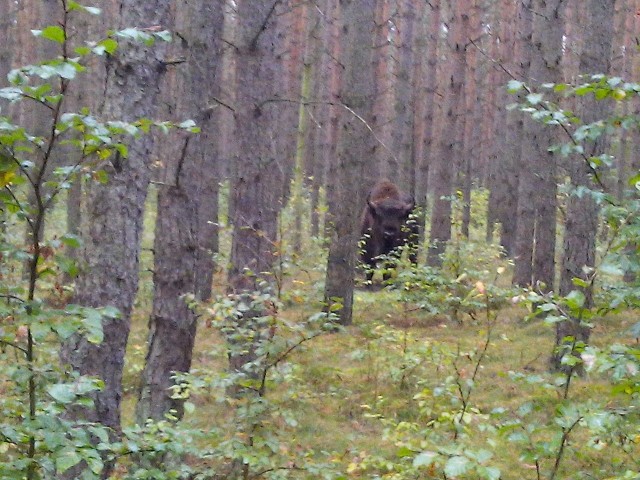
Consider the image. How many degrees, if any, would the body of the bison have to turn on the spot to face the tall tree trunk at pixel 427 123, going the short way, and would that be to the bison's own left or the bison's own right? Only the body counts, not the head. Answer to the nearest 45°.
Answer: approximately 180°

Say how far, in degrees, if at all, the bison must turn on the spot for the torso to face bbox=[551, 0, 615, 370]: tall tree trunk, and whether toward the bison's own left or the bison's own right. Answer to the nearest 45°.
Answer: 0° — it already faces it

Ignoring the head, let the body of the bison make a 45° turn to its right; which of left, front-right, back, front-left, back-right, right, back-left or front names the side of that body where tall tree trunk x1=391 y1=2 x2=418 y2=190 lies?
back-right

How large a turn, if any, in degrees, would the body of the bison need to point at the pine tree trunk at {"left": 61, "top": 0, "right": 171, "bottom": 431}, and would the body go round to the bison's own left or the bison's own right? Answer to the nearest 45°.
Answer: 0° — it already faces it

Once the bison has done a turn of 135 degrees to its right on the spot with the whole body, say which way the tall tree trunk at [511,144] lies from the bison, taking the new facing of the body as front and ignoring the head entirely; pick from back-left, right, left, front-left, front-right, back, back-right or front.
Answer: right

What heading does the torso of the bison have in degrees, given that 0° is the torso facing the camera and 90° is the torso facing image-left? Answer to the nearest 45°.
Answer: approximately 0°
